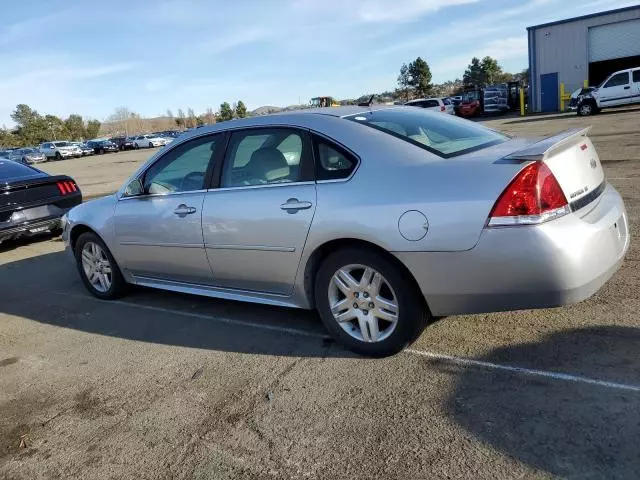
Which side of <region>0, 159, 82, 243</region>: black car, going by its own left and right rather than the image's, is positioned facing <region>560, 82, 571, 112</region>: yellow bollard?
right

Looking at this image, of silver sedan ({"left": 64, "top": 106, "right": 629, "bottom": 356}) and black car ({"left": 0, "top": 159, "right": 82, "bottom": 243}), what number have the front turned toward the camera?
0

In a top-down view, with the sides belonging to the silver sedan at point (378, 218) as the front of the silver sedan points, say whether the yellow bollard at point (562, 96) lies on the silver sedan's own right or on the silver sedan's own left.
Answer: on the silver sedan's own right

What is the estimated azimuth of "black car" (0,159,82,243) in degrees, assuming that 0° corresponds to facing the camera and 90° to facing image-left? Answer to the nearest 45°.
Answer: approximately 135°

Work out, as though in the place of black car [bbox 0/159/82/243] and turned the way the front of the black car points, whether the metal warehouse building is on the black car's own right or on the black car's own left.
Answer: on the black car's own right

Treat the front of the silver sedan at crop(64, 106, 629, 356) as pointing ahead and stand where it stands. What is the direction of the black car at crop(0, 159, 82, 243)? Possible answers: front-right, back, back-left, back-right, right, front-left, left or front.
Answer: front

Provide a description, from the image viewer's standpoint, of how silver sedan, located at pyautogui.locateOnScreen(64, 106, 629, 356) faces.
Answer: facing away from the viewer and to the left of the viewer

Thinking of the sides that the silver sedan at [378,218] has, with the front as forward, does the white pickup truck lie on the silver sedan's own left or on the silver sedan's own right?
on the silver sedan's own right

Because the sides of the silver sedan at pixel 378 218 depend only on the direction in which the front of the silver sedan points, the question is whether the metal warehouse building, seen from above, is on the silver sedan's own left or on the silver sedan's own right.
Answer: on the silver sedan's own right
